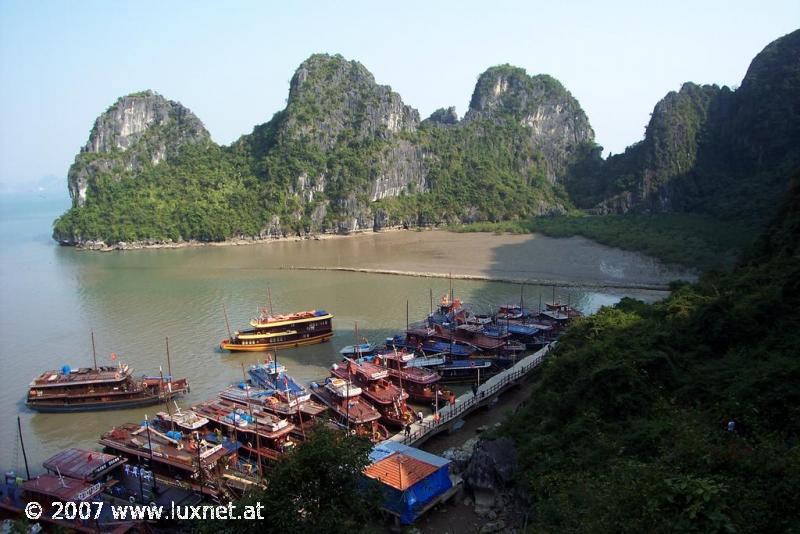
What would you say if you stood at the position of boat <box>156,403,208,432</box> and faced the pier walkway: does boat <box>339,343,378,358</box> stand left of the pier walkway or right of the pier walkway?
left

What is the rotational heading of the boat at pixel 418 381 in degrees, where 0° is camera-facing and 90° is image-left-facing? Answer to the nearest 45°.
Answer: approximately 315°

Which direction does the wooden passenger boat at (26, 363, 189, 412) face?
to the viewer's right

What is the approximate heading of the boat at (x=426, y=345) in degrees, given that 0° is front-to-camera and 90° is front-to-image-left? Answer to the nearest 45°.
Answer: approximately 315°

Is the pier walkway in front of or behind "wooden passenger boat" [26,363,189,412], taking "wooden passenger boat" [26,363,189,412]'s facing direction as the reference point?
in front

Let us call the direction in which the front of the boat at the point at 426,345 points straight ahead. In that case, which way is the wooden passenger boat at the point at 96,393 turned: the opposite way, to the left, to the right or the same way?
to the left
